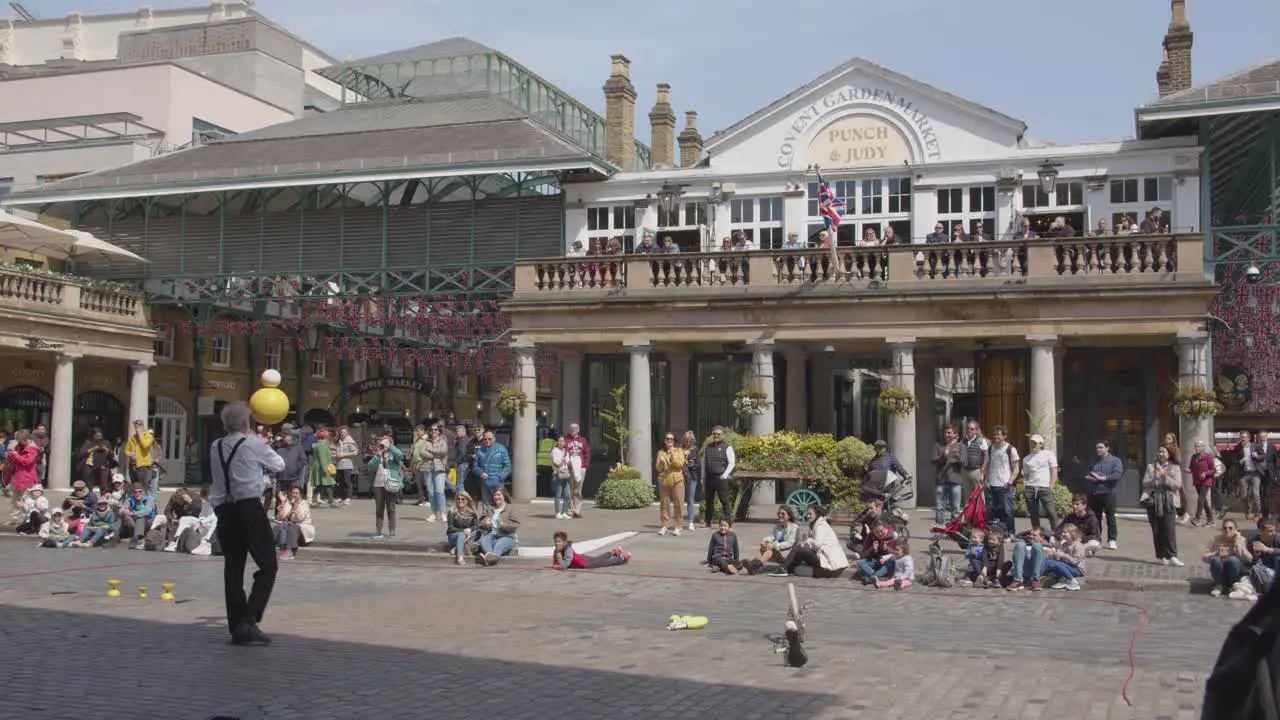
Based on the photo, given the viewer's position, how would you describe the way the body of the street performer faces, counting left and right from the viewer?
facing away from the viewer and to the right of the viewer

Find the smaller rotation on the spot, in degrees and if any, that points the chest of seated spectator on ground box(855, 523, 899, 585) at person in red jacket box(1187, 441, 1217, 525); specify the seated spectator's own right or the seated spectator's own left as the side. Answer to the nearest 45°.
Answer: approximately 180°

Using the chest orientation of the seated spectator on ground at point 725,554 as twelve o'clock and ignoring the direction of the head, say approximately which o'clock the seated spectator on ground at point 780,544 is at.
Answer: the seated spectator on ground at point 780,544 is roughly at 9 o'clock from the seated spectator on ground at point 725,554.

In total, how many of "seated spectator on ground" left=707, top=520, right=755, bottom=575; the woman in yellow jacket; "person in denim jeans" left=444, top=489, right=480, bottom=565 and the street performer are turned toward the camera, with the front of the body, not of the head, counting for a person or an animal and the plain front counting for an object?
3

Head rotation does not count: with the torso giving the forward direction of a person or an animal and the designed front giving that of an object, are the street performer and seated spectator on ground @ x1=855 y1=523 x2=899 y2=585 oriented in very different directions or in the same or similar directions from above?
very different directions
